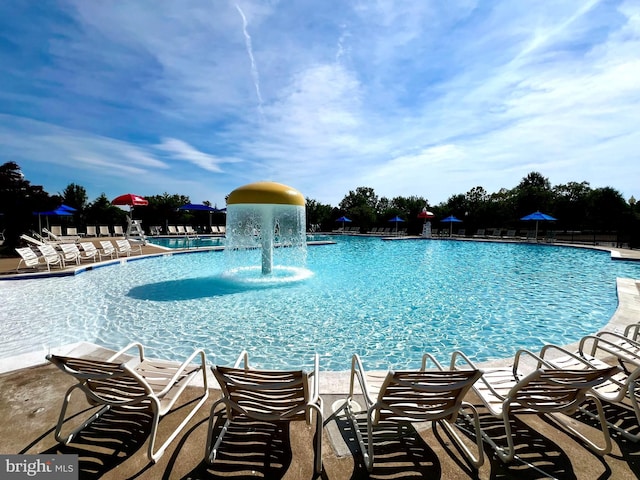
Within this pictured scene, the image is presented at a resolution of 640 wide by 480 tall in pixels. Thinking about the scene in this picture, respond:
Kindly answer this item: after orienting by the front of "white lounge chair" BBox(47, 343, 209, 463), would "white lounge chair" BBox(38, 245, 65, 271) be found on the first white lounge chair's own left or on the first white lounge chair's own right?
on the first white lounge chair's own left

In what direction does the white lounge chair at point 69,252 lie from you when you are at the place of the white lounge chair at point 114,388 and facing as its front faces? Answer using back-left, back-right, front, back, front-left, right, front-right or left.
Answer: front-left

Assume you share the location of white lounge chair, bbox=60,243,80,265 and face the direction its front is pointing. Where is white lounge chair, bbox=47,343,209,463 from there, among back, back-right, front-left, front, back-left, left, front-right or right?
front-right

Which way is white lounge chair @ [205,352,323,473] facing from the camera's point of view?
away from the camera

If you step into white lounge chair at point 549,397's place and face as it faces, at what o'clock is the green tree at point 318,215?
The green tree is roughly at 12 o'clock from the white lounge chair.

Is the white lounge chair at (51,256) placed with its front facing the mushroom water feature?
yes

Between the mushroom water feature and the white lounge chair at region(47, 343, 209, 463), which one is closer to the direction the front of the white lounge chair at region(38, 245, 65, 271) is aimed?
the mushroom water feature

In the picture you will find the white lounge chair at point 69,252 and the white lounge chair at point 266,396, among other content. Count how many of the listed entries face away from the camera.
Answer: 1

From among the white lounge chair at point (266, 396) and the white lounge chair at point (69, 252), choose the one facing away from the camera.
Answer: the white lounge chair at point (266, 396)

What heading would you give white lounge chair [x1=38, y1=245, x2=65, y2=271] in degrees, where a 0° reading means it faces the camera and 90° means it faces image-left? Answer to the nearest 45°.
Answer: approximately 315°

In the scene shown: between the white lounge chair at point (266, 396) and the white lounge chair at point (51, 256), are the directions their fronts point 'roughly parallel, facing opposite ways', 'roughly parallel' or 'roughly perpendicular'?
roughly perpendicular

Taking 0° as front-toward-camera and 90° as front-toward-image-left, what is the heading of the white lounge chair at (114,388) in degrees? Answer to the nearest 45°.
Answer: approximately 225°

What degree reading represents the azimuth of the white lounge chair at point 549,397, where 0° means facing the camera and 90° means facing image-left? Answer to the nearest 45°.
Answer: approximately 135°

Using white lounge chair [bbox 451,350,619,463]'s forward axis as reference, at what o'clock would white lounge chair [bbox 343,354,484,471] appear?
white lounge chair [bbox 343,354,484,471] is roughly at 9 o'clock from white lounge chair [bbox 451,350,619,463].

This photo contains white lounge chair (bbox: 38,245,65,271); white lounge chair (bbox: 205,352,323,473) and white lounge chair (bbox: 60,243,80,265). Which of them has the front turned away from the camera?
white lounge chair (bbox: 205,352,323,473)

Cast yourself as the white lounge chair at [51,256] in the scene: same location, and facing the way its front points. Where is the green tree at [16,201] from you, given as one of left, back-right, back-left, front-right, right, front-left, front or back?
back-left
